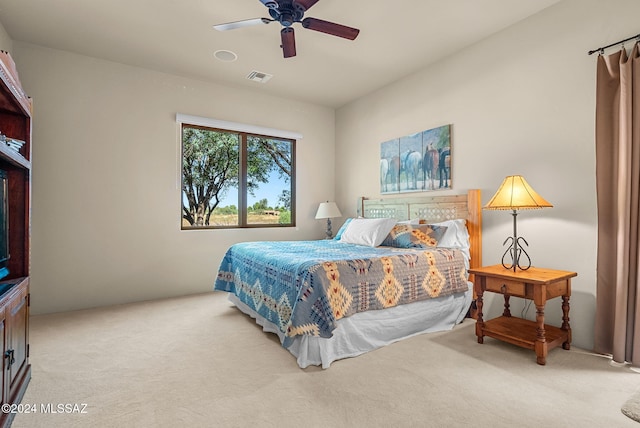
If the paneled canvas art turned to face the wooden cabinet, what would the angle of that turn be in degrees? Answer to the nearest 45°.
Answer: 0° — it already faces it

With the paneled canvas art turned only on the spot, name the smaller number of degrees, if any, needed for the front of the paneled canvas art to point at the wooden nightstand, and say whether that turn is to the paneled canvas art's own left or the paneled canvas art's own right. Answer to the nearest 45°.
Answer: approximately 90° to the paneled canvas art's own left

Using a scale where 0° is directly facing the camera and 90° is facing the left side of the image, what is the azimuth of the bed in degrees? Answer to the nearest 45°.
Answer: approximately 45°

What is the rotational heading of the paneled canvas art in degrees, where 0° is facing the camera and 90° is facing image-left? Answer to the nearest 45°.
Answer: approximately 45°

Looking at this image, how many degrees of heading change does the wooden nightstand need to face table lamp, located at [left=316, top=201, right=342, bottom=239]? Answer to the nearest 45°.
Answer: approximately 90° to its right

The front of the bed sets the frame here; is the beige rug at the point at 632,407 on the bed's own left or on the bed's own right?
on the bed's own left

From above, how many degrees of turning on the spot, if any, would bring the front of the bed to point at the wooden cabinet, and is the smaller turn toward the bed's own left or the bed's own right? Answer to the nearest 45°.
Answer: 0° — it already faces it

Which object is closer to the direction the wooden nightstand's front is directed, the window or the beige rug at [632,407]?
the window

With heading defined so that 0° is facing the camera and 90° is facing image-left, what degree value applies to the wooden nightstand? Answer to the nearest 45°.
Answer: approximately 45°
